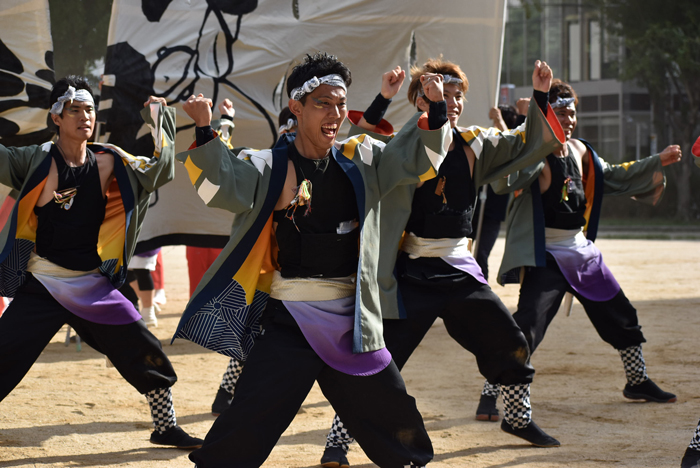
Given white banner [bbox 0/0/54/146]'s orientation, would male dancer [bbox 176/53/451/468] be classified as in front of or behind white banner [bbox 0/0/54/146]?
in front

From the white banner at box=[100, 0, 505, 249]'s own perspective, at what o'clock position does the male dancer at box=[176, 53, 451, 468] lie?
The male dancer is roughly at 12 o'clock from the white banner.

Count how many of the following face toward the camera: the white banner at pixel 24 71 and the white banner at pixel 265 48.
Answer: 2

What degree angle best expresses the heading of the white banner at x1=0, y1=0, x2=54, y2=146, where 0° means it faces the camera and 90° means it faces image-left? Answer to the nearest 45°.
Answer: approximately 0°

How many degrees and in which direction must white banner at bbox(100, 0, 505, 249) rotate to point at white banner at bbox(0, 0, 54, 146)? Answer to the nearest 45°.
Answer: approximately 45° to its right

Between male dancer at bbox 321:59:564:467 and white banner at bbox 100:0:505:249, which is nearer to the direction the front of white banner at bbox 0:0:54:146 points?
the male dancer
